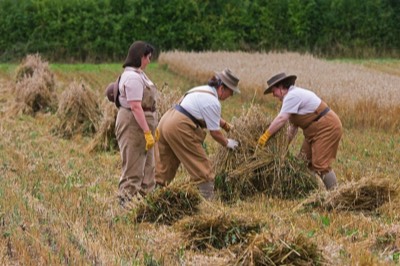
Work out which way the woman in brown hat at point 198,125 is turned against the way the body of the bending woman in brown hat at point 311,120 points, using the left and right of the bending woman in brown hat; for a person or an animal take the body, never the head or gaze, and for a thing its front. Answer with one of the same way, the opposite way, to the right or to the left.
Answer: the opposite way

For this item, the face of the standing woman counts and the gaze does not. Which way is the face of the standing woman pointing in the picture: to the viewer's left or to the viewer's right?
to the viewer's right

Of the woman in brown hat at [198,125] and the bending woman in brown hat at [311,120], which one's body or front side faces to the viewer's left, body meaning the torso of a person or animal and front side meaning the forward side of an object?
the bending woman in brown hat

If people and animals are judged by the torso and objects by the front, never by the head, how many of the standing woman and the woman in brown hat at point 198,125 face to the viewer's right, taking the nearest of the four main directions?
2

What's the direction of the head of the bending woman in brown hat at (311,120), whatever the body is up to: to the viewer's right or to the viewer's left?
to the viewer's left

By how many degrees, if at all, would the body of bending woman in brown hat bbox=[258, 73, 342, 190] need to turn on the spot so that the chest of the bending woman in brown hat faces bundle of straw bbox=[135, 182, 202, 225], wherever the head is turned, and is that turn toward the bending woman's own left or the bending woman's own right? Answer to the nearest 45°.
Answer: approximately 45° to the bending woman's own left

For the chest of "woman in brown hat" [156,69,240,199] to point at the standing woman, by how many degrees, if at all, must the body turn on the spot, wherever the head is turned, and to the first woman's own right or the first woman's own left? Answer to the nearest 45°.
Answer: approximately 180°

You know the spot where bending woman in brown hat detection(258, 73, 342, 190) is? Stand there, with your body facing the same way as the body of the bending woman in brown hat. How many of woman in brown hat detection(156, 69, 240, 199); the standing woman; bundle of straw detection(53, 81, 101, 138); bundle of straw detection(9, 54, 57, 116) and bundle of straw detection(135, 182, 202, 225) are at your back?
0

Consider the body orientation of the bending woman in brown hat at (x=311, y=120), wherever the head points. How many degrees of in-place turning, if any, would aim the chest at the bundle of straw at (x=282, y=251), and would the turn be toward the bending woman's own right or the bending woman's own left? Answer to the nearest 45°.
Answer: approximately 90° to the bending woman's own left

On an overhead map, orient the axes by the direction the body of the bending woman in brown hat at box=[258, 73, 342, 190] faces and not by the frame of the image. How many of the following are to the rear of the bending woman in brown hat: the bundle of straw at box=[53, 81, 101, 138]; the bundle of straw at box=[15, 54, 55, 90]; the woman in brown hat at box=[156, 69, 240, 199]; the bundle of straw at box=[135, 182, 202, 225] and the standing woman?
0

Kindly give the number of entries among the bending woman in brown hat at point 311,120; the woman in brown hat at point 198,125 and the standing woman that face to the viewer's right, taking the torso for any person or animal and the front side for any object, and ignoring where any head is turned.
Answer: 2

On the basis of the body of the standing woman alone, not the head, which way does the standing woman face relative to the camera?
to the viewer's right

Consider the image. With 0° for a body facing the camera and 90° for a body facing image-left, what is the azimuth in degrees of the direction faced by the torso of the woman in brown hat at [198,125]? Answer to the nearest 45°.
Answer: approximately 270°

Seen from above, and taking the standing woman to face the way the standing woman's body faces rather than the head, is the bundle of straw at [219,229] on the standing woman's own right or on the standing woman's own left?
on the standing woman's own right

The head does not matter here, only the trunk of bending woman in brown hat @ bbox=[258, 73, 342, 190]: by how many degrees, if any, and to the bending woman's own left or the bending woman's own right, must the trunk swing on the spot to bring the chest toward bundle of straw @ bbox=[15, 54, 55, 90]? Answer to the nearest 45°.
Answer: approximately 45° to the bending woman's own right

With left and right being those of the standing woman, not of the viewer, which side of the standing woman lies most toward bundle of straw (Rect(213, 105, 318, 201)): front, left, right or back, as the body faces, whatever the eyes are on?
front

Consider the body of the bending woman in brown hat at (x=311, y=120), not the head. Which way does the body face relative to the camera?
to the viewer's left
